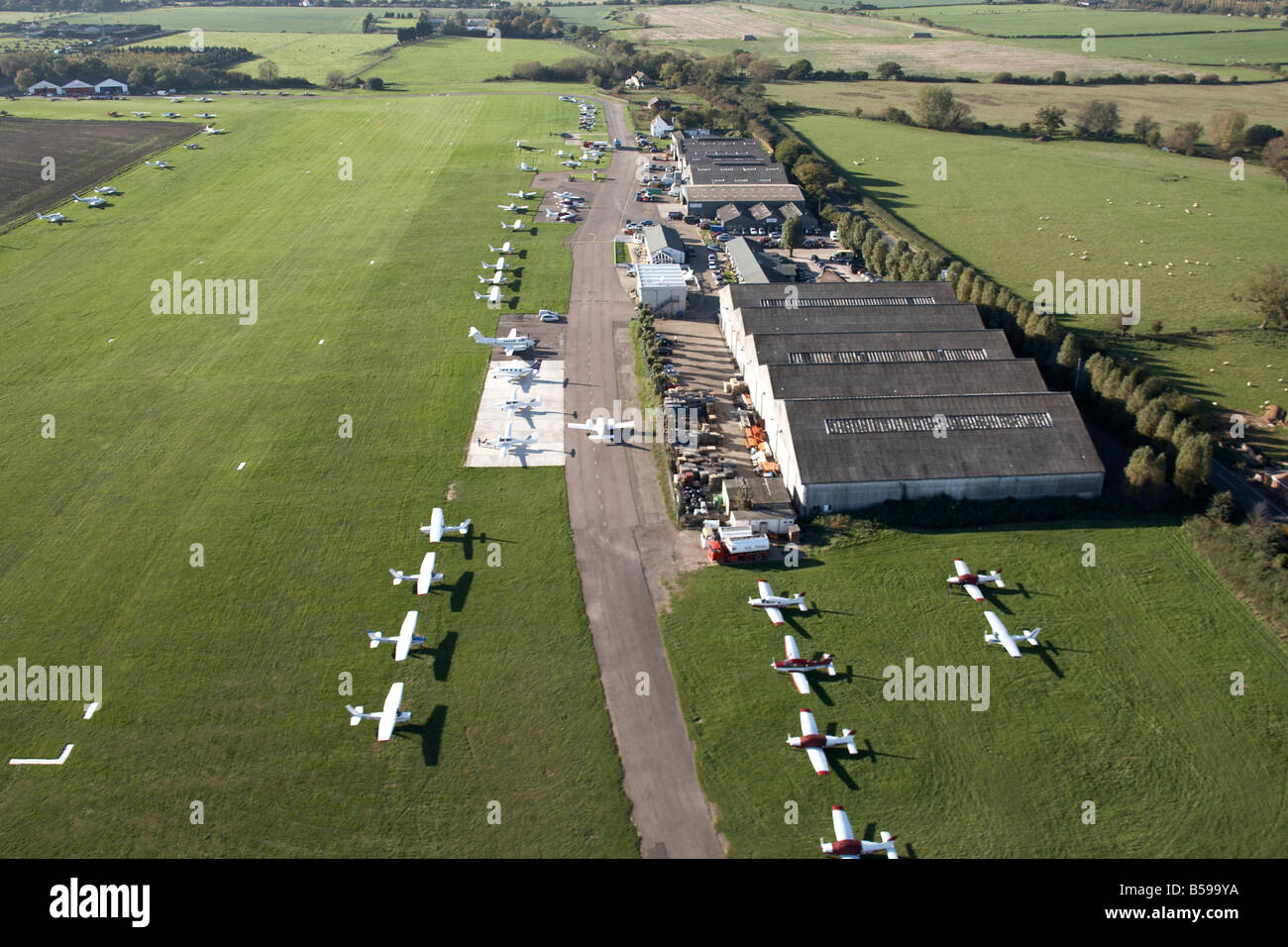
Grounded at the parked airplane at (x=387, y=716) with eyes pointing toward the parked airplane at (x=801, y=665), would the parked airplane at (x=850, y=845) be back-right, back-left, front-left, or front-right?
front-right

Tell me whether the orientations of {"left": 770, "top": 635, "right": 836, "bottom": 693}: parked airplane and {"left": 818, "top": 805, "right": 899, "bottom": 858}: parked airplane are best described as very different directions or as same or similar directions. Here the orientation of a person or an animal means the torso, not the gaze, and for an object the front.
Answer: same or similar directions

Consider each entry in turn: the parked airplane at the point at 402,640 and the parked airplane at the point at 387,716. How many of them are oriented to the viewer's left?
0

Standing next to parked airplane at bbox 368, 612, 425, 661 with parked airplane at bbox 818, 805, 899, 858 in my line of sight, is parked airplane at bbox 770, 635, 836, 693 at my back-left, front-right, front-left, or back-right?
front-left
